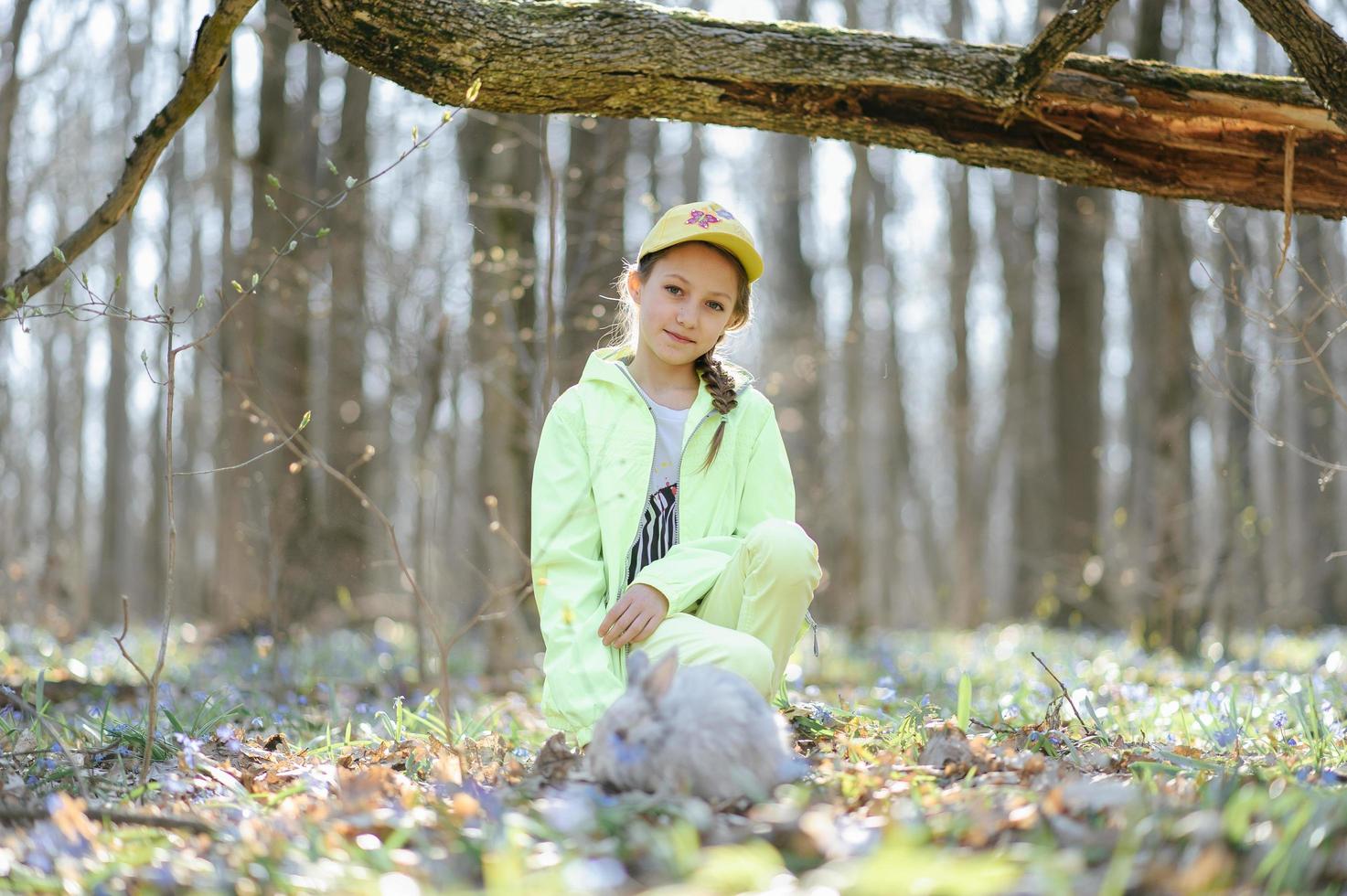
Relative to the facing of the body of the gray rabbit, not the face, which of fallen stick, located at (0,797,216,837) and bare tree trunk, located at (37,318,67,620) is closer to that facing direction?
the fallen stick

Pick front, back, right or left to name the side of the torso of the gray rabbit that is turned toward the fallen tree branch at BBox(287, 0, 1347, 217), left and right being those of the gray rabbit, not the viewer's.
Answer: right

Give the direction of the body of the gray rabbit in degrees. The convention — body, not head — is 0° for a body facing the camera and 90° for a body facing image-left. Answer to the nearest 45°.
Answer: approximately 90°

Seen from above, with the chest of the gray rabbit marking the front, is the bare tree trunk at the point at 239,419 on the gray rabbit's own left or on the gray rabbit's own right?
on the gray rabbit's own right

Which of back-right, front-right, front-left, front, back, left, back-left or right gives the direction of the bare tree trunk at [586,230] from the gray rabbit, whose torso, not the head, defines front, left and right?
right

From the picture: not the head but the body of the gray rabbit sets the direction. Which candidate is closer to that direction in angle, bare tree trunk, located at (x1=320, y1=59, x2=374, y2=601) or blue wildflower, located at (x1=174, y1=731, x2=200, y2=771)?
the blue wildflower

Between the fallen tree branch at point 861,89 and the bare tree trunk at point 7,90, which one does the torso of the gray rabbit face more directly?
the bare tree trunk

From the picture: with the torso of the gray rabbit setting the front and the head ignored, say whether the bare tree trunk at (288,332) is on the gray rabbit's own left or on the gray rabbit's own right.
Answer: on the gray rabbit's own right

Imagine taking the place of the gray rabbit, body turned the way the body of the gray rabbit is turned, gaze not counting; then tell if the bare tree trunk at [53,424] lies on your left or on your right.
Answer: on your right

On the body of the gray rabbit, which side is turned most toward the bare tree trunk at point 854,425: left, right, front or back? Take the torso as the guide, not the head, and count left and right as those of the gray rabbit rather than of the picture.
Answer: right

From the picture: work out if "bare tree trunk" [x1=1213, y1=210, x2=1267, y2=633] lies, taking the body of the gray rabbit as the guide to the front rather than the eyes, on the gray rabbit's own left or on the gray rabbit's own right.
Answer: on the gray rabbit's own right
